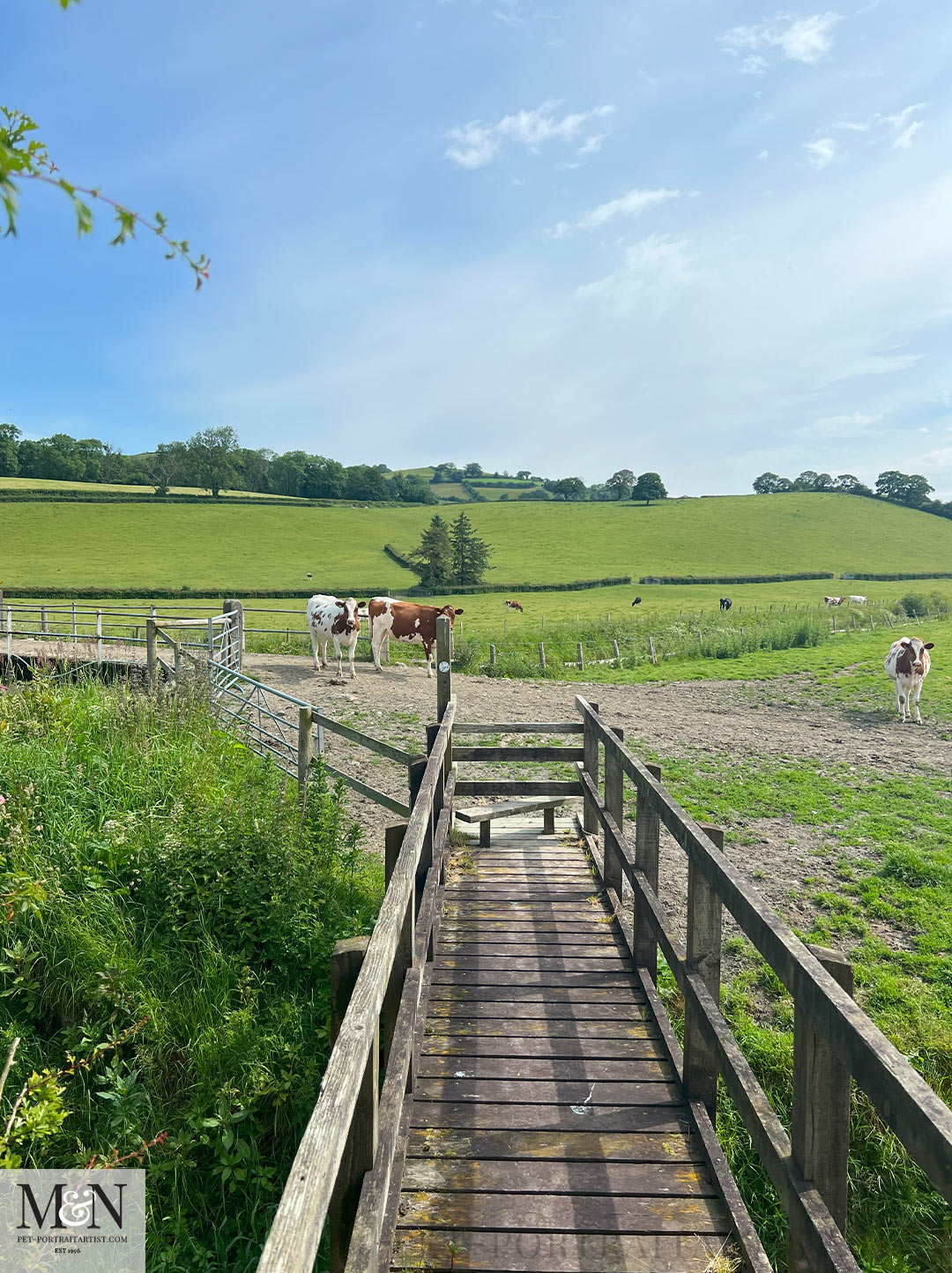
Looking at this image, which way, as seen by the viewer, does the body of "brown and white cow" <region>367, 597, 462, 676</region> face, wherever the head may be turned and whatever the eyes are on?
to the viewer's right

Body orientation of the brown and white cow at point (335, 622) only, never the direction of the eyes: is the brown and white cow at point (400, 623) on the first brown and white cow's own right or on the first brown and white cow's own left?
on the first brown and white cow's own left

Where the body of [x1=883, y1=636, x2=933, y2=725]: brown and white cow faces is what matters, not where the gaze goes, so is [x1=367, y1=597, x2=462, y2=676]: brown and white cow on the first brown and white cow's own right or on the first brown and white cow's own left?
on the first brown and white cow's own right

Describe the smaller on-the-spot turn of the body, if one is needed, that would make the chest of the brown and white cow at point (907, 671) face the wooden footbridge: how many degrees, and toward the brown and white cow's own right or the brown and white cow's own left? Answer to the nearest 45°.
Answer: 0° — it already faces it

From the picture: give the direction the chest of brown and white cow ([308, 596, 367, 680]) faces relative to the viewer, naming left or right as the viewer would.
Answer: facing the viewer and to the right of the viewer

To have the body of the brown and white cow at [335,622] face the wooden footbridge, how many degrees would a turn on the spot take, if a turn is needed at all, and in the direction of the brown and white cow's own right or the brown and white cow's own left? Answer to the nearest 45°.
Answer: approximately 45° to the brown and white cow's own right

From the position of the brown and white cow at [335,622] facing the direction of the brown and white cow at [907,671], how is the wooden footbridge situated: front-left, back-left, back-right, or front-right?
front-right

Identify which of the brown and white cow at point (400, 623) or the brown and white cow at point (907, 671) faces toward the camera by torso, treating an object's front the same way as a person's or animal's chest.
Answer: the brown and white cow at point (907, 671)

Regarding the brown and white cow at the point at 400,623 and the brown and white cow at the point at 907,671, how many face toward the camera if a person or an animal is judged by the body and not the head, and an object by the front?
1

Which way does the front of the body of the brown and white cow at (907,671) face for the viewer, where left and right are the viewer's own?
facing the viewer

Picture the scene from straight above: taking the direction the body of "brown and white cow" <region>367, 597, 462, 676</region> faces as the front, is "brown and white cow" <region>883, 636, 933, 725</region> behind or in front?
in front

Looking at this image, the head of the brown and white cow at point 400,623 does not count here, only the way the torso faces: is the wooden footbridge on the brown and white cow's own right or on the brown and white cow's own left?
on the brown and white cow's own right
